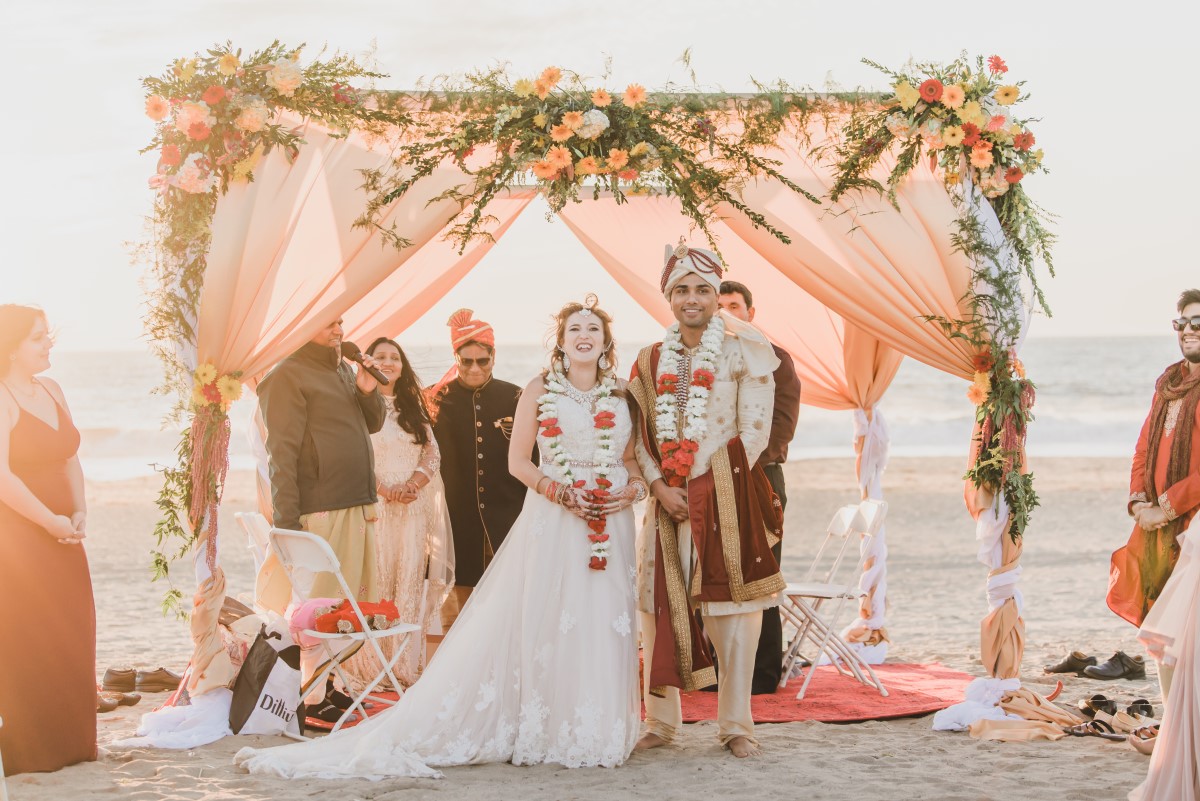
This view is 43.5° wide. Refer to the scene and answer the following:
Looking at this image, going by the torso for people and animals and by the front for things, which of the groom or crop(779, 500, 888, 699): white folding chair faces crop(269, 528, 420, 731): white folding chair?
crop(779, 500, 888, 699): white folding chair

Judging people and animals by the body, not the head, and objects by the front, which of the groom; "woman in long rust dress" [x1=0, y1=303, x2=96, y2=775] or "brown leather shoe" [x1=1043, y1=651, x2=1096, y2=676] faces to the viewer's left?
the brown leather shoe

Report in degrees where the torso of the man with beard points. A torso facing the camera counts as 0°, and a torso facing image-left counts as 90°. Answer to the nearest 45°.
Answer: approximately 45°

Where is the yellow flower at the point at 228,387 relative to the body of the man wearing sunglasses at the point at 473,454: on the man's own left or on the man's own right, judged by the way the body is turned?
on the man's own right

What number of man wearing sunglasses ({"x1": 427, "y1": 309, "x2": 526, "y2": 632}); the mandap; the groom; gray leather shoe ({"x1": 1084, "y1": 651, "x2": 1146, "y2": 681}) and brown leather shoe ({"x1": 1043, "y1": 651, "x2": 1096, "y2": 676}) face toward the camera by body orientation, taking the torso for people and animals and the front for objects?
3

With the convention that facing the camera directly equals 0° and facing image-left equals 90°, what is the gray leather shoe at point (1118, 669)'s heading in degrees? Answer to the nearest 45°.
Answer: approximately 90°

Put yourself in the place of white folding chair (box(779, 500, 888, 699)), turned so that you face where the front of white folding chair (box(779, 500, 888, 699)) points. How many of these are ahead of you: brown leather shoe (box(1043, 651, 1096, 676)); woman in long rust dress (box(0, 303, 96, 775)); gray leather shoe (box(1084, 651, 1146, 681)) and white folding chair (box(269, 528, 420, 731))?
2

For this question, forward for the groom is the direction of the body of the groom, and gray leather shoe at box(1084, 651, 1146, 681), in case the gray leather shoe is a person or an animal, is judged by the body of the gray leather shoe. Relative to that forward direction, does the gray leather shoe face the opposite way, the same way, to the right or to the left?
to the right

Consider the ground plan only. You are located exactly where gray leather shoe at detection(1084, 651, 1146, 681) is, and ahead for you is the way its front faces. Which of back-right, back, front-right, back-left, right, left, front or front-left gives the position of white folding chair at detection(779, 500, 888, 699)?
front-left

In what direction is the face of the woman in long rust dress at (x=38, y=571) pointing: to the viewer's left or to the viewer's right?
to the viewer's right

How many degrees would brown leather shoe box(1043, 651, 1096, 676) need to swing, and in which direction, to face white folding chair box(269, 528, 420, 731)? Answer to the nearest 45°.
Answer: approximately 45° to its left
